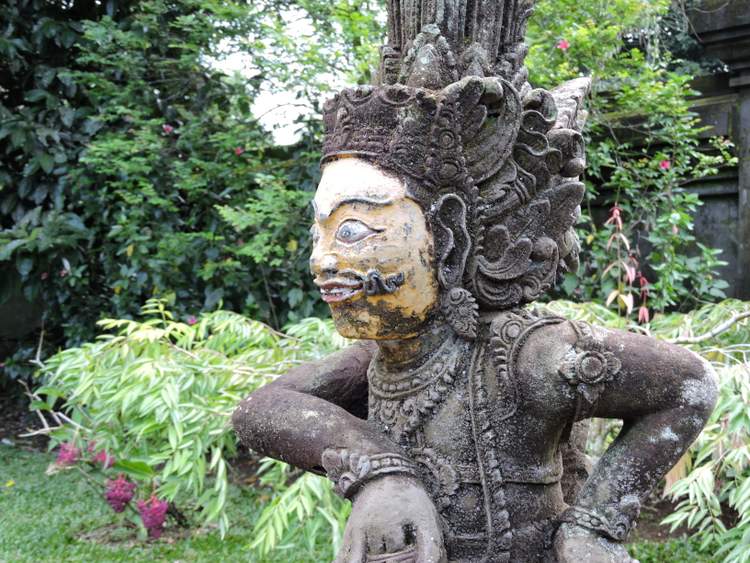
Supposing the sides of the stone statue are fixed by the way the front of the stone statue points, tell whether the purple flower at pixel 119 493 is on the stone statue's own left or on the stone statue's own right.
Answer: on the stone statue's own right

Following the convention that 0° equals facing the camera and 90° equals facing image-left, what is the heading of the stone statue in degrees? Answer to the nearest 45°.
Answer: approximately 45°

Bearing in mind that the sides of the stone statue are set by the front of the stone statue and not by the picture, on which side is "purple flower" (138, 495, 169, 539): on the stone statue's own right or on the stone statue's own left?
on the stone statue's own right

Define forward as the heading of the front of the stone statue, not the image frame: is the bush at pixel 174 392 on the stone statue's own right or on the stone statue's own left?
on the stone statue's own right

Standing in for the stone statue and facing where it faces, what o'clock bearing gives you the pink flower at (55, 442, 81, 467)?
The pink flower is roughly at 3 o'clock from the stone statue.
